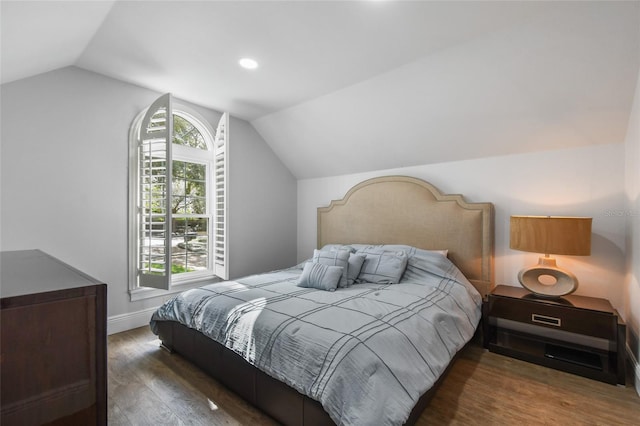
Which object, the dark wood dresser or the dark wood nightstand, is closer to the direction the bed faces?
the dark wood dresser

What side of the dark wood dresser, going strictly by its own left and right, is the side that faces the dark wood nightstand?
front

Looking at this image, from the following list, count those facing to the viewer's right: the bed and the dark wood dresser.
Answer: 1

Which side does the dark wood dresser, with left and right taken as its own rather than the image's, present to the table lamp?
front

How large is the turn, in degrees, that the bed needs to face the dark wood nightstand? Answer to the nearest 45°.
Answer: approximately 135° to its left

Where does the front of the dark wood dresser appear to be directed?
to the viewer's right

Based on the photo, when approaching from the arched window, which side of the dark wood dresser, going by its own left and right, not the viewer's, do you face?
left

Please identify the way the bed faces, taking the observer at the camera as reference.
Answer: facing the viewer and to the left of the viewer

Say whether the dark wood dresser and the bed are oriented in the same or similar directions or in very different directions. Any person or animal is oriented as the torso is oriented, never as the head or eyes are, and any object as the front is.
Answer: very different directions

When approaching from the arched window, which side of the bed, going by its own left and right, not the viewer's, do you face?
right
